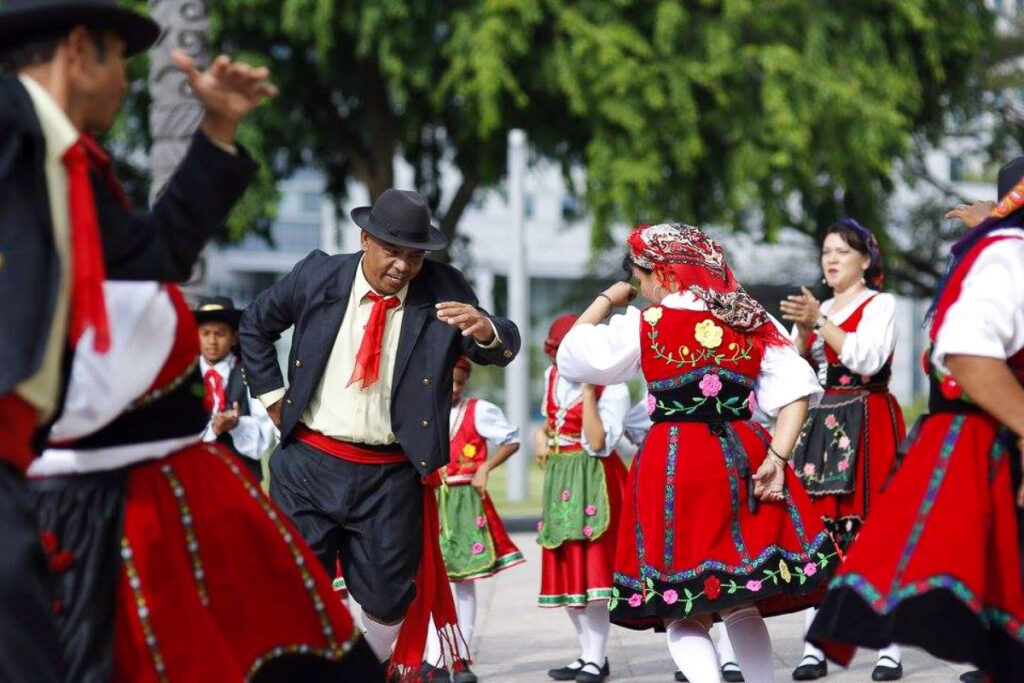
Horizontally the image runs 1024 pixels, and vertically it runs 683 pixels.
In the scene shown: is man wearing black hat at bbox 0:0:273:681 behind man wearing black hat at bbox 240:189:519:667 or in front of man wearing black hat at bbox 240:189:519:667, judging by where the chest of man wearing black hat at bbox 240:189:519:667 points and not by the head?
in front

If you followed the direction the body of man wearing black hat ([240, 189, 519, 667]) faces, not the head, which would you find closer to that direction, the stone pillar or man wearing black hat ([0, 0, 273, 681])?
the man wearing black hat

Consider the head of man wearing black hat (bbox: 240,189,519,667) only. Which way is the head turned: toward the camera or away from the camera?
toward the camera

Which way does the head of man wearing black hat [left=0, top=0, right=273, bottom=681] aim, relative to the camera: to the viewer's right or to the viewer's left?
to the viewer's right

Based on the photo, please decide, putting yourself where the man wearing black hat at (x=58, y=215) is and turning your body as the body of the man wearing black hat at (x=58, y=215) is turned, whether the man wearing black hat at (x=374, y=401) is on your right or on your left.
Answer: on your left

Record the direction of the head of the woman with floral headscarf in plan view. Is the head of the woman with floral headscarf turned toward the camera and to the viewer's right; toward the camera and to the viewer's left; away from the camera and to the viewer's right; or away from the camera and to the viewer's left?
away from the camera and to the viewer's left

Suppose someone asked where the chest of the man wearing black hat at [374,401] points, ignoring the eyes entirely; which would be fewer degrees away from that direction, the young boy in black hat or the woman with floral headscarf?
the woman with floral headscarf

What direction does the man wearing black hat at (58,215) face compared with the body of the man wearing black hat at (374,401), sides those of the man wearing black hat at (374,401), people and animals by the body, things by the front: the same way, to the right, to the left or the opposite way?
to the left

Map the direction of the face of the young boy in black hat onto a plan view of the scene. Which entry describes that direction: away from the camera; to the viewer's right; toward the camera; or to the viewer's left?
toward the camera

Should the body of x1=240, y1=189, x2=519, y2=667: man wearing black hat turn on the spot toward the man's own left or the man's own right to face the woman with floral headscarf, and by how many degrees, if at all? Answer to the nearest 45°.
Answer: approximately 90° to the man's own left

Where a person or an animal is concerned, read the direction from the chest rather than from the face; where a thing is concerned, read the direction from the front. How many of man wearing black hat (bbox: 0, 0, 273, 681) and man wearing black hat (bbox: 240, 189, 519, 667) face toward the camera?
1

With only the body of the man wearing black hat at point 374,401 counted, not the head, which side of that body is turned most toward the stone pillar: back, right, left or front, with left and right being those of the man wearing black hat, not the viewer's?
back

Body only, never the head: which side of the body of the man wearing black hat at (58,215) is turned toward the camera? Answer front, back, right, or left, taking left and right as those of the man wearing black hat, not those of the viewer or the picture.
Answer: right

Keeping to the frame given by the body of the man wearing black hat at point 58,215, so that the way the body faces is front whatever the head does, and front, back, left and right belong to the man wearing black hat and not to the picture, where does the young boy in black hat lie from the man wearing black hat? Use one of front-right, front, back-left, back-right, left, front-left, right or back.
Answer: left

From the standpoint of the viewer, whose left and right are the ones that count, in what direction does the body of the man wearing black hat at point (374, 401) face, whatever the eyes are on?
facing the viewer
